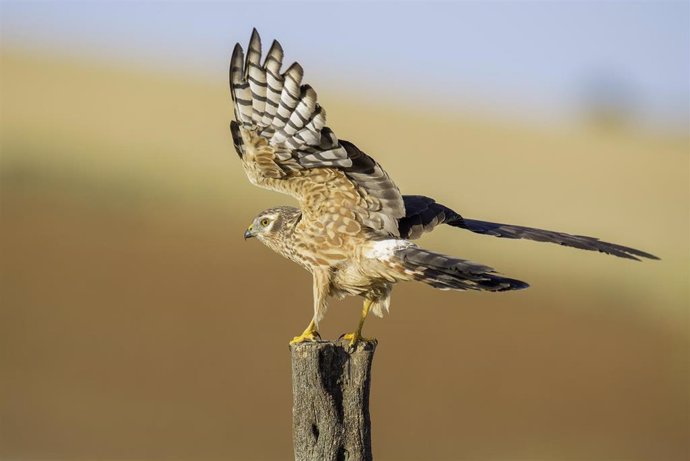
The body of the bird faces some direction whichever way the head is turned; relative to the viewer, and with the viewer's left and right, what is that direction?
facing to the left of the viewer
